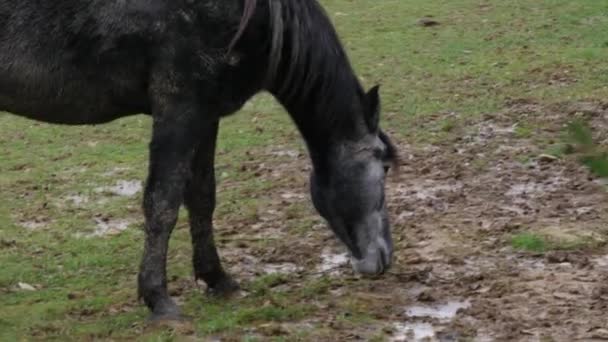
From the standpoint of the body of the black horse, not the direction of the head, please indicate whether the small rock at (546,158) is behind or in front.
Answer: in front

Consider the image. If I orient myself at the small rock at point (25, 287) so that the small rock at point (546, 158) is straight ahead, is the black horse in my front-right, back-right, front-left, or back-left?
front-right

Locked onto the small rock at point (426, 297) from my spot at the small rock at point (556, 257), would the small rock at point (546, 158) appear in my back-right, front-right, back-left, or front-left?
back-right

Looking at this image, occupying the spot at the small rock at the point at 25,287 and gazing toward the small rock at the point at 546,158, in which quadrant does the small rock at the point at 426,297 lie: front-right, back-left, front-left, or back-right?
front-right

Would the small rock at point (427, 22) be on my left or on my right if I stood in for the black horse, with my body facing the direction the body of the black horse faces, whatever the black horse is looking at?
on my left

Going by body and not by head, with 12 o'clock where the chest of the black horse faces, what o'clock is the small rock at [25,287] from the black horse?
The small rock is roughly at 7 o'clock from the black horse.

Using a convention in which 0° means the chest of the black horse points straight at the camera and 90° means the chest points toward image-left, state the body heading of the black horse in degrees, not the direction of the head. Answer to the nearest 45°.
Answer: approximately 270°

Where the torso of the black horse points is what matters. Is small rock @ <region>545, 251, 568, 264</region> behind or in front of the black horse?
in front

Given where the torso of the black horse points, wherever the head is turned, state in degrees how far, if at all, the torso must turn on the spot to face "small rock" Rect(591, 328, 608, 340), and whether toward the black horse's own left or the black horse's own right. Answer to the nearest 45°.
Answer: approximately 45° to the black horse's own right

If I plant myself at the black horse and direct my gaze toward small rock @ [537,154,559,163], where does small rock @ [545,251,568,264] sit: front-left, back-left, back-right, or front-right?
front-right
